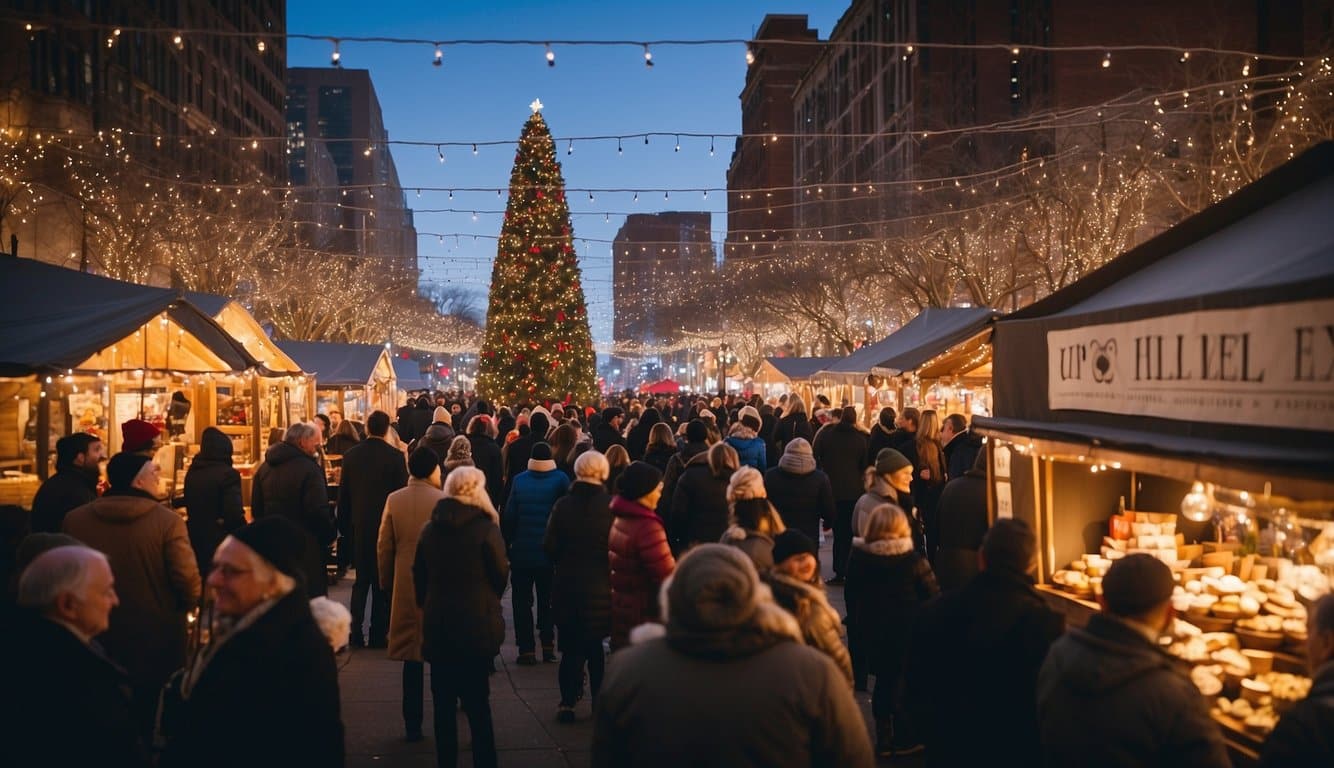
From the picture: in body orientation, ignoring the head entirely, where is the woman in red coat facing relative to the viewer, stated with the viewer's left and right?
facing away from the viewer and to the right of the viewer

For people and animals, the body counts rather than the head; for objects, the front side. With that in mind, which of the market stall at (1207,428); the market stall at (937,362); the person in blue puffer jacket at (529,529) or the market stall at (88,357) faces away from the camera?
the person in blue puffer jacket

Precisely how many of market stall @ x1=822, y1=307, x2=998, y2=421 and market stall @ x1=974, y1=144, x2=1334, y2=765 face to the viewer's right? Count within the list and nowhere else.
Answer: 0

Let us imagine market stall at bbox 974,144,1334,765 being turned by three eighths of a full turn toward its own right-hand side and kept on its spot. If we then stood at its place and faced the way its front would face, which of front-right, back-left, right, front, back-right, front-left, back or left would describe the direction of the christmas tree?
front-left

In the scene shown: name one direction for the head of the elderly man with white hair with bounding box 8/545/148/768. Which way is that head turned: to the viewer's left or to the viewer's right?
to the viewer's right

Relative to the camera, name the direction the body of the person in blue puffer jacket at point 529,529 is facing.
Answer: away from the camera

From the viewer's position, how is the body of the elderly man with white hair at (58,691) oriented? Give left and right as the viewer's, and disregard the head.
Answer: facing to the right of the viewer

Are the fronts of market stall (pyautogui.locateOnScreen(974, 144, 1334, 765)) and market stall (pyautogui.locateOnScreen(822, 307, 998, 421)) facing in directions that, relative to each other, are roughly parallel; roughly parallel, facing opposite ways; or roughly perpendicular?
roughly parallel

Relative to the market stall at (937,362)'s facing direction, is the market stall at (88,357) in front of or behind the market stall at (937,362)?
in front

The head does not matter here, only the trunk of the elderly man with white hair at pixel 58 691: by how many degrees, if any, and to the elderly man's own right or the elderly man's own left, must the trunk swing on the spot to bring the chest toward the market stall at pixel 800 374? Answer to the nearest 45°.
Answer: approximately 45° to the elderly man's own left

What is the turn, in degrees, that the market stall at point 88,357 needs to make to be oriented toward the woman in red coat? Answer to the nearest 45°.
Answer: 0° — it already faces them

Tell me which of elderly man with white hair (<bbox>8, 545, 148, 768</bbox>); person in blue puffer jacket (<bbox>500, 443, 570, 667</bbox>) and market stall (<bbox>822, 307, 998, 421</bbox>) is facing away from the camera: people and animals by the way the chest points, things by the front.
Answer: the person in blue puffer jacket

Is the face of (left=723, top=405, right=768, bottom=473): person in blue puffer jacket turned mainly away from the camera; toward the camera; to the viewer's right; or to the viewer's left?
away from the camera

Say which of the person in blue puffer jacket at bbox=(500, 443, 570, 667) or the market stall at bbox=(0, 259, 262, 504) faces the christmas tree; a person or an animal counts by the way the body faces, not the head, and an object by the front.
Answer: the person in blue puffer jacket

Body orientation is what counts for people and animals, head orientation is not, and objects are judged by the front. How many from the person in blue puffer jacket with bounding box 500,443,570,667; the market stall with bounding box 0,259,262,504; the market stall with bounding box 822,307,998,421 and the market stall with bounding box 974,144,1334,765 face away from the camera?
1

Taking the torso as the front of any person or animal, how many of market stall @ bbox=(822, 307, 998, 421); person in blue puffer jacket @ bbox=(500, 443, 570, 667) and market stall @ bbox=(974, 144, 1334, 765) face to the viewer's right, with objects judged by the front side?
0

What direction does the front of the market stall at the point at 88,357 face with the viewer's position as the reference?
facing the viewer and to the right of the viewer

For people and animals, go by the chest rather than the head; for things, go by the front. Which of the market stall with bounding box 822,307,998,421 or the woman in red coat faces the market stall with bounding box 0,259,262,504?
the market stall with bounding box 822,307,998,421
